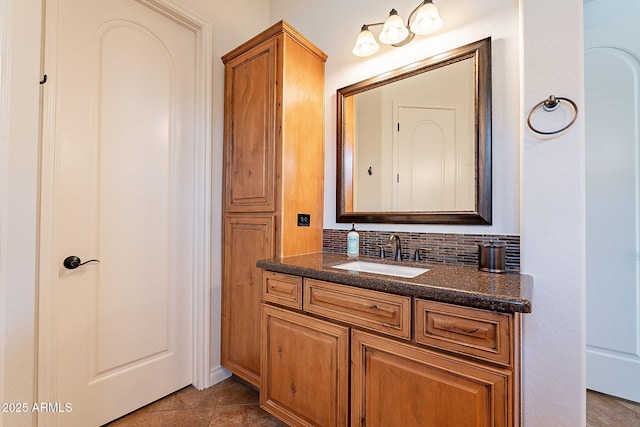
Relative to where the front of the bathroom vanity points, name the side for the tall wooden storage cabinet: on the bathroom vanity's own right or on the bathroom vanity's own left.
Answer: on the bathroom vanity's own right

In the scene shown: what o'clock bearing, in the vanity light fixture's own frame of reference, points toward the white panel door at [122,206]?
The white panel door is roughly at 1 o'clock from the vanity light fixture.

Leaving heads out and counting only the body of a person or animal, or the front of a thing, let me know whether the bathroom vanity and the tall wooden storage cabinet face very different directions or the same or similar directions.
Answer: same or similar directions

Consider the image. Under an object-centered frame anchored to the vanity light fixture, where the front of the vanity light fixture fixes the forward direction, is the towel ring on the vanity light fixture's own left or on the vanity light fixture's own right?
on the vanity light fixture's own left

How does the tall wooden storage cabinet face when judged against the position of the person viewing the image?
facing the viewer and to the left of the viewer

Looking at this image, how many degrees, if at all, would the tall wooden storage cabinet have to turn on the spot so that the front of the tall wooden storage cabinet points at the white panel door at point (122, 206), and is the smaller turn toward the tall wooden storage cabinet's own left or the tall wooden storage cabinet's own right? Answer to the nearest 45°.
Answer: approximately 45° to the tall wooden storage cabinet's own right

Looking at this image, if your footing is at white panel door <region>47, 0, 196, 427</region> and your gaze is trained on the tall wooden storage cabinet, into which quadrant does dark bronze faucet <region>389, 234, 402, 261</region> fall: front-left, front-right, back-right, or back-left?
front-right

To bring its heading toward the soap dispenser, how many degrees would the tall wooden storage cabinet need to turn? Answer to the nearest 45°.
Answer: approximately 135° to its left

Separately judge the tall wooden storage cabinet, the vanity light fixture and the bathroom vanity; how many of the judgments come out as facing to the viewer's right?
0

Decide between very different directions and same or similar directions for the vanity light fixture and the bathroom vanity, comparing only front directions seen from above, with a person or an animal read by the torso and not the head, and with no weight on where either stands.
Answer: same or similar directions

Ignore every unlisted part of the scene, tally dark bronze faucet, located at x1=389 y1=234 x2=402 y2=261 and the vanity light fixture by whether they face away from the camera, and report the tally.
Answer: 0

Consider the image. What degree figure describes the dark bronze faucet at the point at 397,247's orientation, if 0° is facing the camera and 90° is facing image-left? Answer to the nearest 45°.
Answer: approximately 45°
